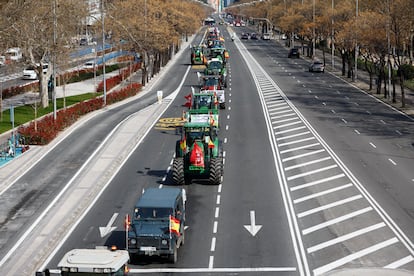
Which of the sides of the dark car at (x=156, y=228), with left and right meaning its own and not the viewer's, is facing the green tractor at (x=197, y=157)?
back

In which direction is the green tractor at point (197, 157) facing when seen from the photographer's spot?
facing the viewer

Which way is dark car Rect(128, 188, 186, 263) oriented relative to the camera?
toward the camera

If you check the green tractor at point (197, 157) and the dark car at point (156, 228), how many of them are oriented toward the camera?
2

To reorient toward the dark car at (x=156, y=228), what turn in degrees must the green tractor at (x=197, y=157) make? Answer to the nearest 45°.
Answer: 0° — it already faces it
